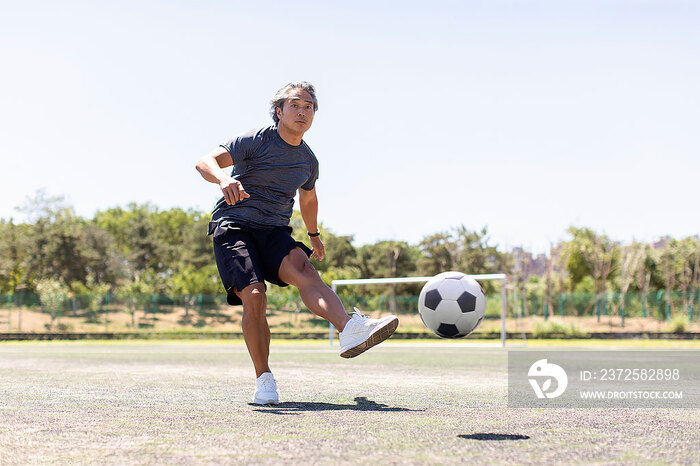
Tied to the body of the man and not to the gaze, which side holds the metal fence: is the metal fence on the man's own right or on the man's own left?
on the man's own left

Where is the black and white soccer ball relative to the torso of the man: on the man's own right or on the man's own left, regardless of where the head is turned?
on the man's own left

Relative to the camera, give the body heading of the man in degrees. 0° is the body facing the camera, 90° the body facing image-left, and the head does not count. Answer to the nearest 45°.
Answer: approximately 315°

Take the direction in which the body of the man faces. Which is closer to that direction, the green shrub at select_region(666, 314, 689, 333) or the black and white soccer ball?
the black and white soccer ball

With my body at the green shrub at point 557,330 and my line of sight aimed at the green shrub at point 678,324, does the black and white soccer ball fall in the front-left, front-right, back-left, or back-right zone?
back-right

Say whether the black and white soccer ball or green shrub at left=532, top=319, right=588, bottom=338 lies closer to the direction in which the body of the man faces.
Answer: the black and white soccer ball

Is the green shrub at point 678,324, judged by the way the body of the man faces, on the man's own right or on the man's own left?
on the man's own left

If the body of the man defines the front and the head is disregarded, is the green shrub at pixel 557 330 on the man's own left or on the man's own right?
on the man's own left
